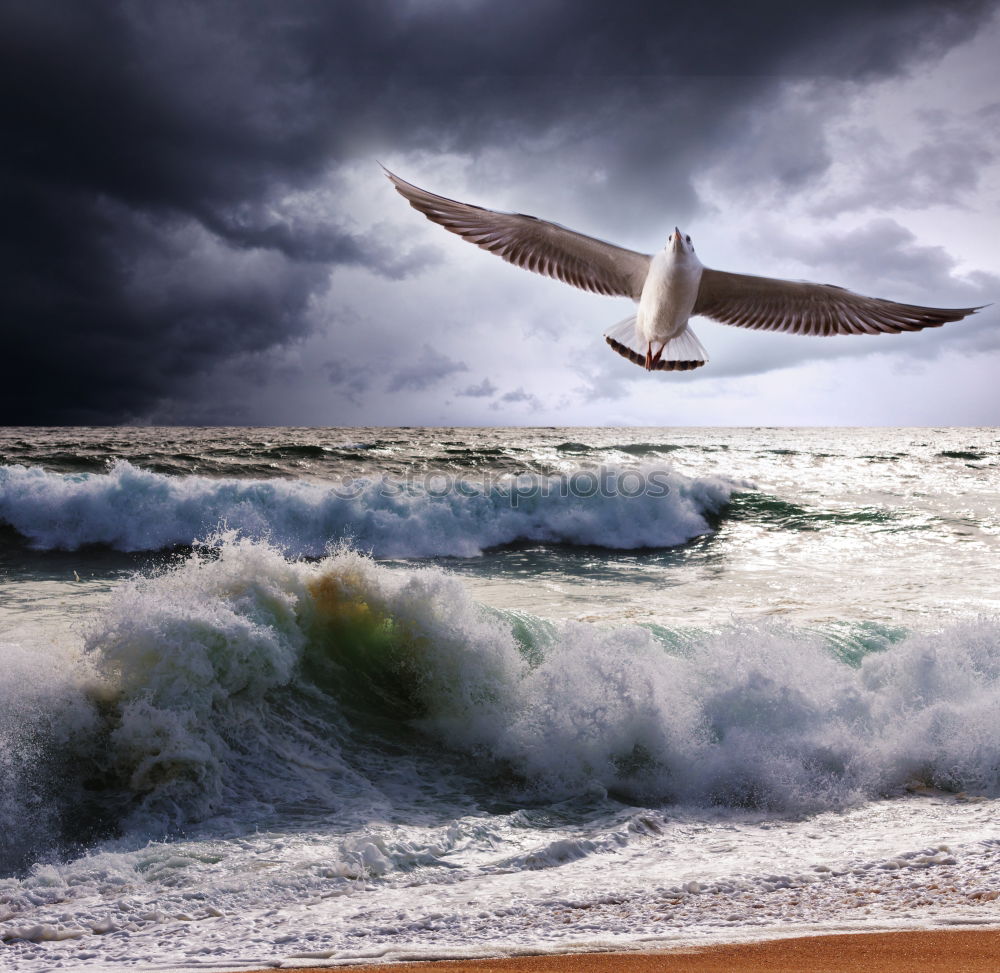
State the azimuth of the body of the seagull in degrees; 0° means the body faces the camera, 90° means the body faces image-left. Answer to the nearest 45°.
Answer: approximately 0°

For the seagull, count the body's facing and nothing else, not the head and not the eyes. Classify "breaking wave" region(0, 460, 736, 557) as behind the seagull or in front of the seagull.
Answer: behind
